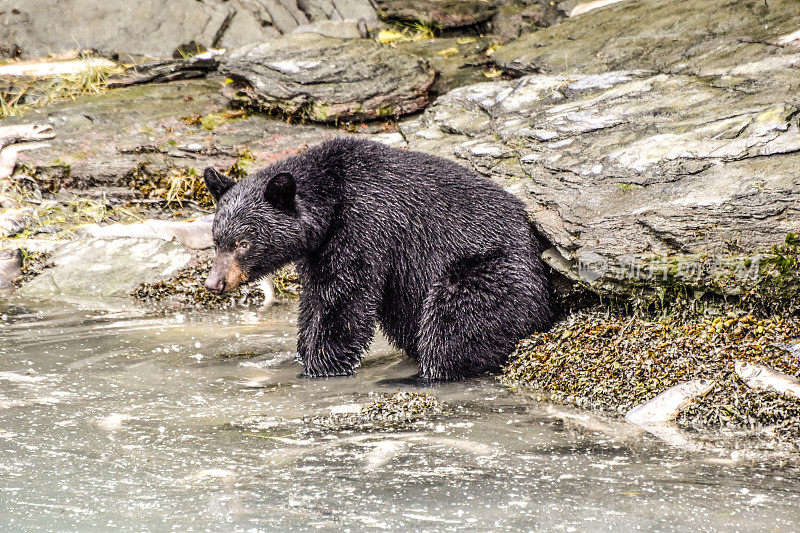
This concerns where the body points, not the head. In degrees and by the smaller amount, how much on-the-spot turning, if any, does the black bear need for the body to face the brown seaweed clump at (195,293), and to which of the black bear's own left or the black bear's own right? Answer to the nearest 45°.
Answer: approximately 45° to the black bear's own right

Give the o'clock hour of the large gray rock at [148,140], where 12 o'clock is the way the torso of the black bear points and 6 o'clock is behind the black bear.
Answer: The large gray rock is roughly at 2 o'clock from the black bear.

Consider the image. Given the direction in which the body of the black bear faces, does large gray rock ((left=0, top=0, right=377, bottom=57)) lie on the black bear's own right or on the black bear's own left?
on the black bear's own right

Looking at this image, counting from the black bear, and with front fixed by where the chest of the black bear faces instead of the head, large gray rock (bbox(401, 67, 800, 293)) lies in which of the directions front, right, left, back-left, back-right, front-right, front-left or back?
back

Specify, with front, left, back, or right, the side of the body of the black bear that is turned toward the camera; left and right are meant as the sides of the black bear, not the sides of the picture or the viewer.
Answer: left

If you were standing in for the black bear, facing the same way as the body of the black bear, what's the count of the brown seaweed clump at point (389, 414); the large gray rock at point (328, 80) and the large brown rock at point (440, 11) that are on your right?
2

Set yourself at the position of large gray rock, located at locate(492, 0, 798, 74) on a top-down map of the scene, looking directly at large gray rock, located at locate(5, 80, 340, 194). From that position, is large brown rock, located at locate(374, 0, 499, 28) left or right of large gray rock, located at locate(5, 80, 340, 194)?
right

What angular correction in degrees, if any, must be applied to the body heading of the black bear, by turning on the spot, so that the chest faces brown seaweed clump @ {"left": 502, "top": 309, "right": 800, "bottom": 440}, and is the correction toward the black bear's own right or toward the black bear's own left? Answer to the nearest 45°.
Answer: approximately 135° to the black bear's own left

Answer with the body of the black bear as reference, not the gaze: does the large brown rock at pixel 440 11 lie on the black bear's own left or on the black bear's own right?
on the black bear's own right

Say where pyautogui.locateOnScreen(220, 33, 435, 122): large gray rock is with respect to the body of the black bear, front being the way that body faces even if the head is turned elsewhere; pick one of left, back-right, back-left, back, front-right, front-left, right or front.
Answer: right

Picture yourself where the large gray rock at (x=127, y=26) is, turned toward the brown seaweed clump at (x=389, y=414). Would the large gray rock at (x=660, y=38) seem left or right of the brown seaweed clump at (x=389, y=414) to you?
left

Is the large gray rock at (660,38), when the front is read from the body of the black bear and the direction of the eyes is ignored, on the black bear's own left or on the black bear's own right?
on the black bear's own right
